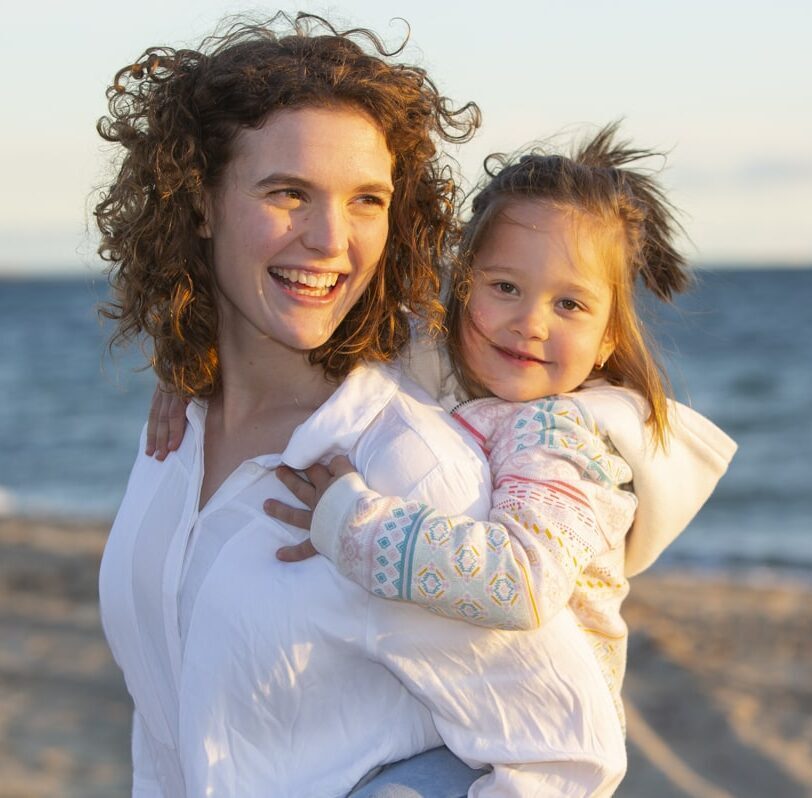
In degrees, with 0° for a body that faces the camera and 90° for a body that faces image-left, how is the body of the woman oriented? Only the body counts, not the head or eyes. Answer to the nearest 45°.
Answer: approximately 45°

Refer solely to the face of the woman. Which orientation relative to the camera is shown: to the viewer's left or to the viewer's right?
to the viewer's right
